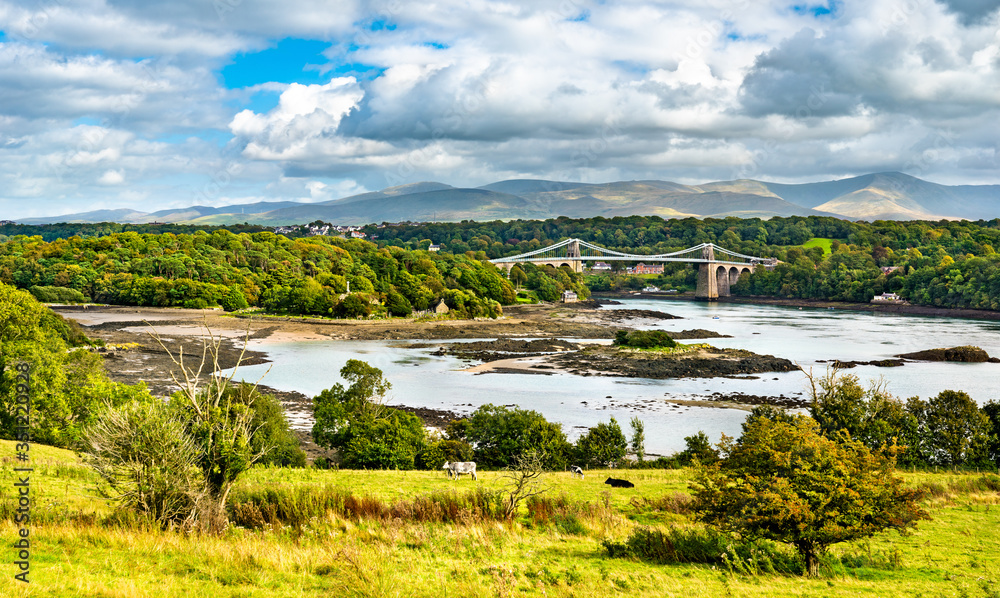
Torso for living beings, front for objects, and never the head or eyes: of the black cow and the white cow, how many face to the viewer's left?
2

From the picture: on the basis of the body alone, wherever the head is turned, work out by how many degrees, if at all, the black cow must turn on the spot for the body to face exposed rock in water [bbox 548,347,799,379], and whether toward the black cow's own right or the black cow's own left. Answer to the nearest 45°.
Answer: approximately 90° to the black cow's own right

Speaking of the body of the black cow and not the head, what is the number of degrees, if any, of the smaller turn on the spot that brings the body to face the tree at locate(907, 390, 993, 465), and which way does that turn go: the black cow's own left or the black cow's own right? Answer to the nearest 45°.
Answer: approximately 135° to the black cow's own right

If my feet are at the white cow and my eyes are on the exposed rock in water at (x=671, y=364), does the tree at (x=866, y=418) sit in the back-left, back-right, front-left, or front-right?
front-right

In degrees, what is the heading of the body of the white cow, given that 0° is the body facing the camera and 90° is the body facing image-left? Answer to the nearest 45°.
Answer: approximately 90°

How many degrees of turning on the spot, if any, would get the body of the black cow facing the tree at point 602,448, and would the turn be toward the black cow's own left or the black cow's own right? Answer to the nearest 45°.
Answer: approximately 90° to the black cow's own right

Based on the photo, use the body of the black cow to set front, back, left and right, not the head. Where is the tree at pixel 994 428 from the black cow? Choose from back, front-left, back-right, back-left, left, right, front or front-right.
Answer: back-right

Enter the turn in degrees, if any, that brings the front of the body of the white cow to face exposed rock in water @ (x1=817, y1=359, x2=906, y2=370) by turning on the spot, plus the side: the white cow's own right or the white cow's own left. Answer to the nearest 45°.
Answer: approximately 135° to the white cow's own right

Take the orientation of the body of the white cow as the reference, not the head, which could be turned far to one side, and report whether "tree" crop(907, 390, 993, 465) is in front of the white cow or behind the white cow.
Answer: behind

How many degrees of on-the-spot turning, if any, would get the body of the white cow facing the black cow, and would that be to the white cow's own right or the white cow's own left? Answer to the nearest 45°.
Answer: approximately 180°

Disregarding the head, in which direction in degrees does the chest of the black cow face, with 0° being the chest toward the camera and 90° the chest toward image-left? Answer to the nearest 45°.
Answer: approximately 90°

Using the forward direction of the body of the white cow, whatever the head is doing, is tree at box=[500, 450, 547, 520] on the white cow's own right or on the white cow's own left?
on the white cow's own left

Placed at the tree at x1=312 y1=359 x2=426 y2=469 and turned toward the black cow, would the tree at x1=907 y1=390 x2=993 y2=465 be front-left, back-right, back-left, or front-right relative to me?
front-left

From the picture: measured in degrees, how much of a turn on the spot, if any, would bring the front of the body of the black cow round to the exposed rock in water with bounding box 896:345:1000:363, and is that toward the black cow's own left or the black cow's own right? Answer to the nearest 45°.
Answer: approximately 135° to the black cow's own right
